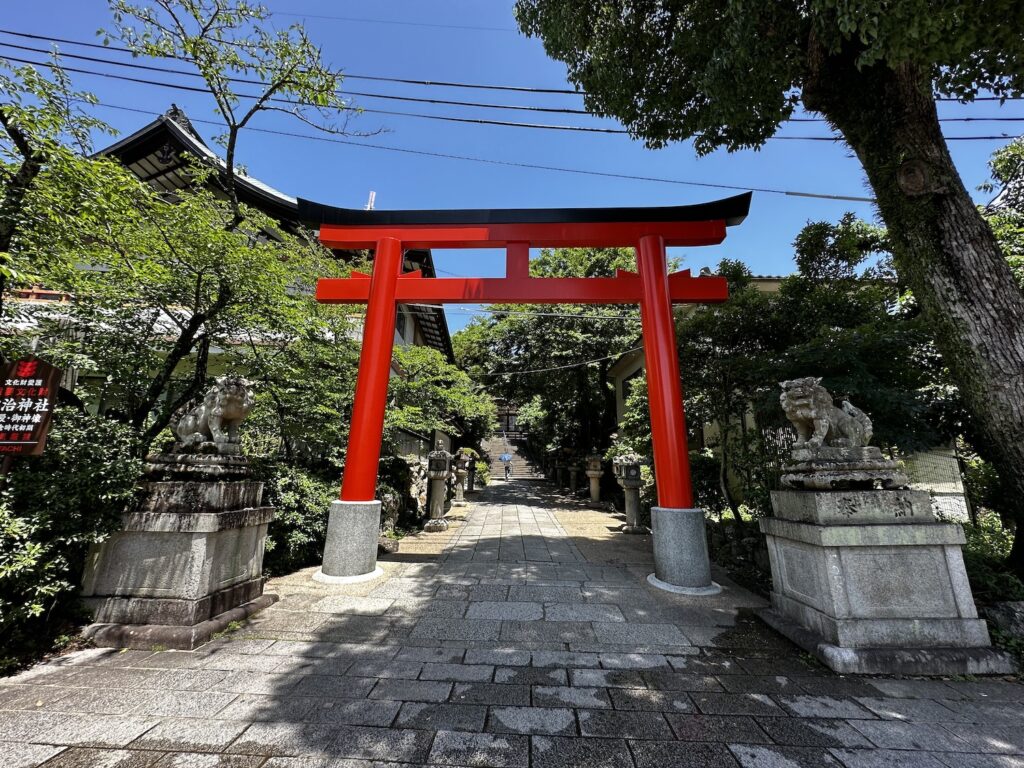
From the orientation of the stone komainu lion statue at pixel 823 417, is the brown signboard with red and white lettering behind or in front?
in front

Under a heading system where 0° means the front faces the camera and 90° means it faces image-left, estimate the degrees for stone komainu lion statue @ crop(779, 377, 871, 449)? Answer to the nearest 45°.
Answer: approximately 45°

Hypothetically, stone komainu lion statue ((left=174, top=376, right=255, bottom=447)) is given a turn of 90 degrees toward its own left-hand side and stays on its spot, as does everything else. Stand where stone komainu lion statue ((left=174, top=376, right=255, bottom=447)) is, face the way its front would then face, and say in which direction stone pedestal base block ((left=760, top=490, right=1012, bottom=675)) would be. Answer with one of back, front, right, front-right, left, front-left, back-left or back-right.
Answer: right

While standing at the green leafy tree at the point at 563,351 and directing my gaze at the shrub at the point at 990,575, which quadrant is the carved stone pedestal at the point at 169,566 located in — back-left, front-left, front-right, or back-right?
front-right

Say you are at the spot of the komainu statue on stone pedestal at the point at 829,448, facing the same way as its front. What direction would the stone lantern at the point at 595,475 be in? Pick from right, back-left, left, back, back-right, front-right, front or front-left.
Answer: right

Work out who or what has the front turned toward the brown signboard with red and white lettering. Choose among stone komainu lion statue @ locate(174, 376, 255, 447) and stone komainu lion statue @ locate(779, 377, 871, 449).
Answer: stone komainu lion statue @ locate(779, 377, 871, 449)

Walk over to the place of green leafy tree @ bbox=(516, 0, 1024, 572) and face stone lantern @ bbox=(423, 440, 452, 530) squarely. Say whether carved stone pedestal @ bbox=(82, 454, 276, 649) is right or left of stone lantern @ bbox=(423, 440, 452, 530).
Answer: left

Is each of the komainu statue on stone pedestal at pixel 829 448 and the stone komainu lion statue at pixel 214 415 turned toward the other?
yes

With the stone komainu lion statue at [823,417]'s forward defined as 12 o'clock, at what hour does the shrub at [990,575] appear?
The shrub is roughly at 6 o'clock from the stone komainu lion statue.

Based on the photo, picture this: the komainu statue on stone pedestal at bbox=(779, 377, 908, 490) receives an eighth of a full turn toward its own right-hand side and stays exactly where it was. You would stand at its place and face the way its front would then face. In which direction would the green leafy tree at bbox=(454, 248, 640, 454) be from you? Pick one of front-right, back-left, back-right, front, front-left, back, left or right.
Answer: front-right

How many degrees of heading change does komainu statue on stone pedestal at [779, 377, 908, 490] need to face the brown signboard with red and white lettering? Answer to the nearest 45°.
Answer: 0° — it already faces it

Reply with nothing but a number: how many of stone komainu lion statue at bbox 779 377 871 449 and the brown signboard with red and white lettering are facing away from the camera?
0

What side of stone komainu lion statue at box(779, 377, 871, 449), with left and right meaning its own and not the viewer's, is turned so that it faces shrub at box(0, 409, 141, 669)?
front

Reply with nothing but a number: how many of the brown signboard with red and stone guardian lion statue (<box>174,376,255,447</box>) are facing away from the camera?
0

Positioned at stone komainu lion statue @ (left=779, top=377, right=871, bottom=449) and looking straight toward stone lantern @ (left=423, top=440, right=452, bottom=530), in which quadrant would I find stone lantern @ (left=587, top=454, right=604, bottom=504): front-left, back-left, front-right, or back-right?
front-right

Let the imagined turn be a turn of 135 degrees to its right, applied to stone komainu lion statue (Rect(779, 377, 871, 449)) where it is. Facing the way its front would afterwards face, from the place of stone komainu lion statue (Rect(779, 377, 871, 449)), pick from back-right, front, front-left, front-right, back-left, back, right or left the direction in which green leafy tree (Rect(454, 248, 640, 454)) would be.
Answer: front-left

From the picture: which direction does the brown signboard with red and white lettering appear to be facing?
toward the camera
